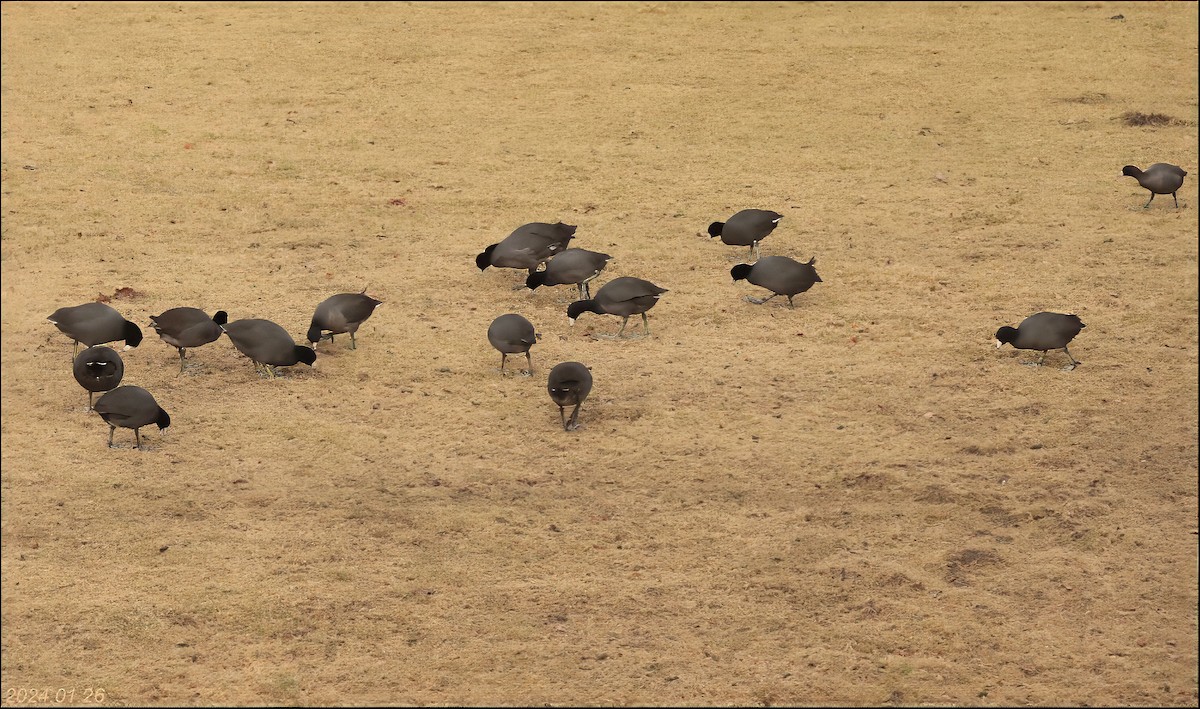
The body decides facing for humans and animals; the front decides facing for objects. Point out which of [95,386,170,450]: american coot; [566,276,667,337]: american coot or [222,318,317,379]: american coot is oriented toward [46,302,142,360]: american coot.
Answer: [566,276,667,337]: american coot

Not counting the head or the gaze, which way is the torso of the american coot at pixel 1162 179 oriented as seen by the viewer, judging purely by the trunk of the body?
to the viewer's left

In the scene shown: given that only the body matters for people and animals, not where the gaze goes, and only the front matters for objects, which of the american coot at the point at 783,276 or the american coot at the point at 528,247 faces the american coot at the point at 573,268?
the american coot at the point at 783,276

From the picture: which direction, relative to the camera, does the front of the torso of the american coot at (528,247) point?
to the viewer's left

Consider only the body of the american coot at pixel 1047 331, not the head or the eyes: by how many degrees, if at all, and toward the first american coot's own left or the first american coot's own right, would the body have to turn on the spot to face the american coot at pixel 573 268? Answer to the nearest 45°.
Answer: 0° — it already faces it

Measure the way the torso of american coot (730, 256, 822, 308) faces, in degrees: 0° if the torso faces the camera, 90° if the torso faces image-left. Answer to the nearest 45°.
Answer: approximately 90°

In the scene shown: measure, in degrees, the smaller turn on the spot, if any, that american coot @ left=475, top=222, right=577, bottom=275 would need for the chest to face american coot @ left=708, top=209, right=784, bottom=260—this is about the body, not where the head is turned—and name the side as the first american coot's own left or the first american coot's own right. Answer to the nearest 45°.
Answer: approximately 180°

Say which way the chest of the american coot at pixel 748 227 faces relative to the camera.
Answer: to the viewer's left

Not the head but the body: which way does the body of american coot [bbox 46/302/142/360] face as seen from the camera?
to the viewer's right

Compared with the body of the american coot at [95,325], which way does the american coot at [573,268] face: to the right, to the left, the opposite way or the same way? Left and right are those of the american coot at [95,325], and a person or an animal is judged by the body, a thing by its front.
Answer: the opposite way

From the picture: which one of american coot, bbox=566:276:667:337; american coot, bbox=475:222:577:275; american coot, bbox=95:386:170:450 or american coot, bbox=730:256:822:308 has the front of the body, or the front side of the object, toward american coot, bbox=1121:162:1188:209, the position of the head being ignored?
american coot, bbox=95:386:170:450

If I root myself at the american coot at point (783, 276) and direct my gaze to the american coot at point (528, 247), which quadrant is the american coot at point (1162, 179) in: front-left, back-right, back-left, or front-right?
back-right

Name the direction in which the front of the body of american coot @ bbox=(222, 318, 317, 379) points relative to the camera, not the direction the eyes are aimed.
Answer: to the viewer's right

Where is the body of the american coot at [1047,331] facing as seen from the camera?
to the viewer's left

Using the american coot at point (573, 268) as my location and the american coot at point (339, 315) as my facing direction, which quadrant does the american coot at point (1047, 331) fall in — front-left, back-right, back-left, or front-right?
back-left

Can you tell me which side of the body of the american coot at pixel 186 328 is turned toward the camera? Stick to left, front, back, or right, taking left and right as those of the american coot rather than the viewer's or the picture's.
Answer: right

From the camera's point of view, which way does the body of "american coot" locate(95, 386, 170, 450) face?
to the viewer's right
